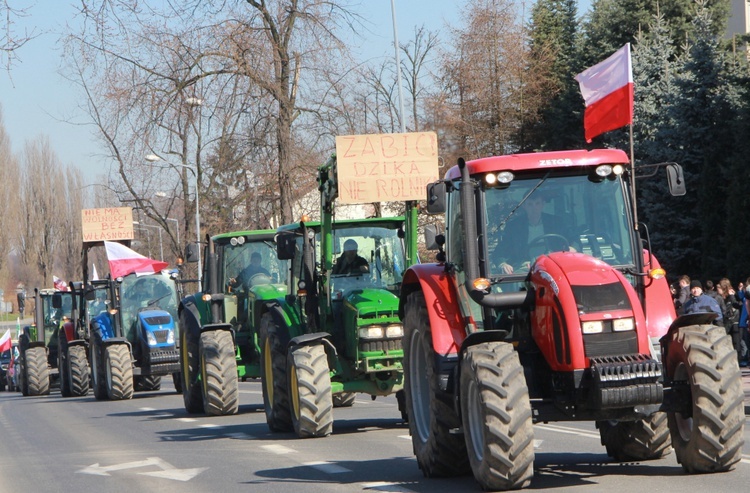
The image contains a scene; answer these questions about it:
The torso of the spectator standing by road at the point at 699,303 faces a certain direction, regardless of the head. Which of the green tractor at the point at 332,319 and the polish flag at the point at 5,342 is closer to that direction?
the green tractor

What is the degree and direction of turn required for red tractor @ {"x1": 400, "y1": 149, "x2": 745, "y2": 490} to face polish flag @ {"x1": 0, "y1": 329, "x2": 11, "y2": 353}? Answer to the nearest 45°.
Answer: approximately 180°

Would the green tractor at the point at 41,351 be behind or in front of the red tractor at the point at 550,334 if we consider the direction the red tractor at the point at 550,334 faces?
behind

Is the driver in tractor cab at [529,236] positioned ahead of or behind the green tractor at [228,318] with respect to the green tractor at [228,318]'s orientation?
ahead

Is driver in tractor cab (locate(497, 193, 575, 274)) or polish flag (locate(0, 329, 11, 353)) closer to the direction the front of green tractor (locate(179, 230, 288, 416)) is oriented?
the driver in tractor cab

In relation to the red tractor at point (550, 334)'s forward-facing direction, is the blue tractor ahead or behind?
behind

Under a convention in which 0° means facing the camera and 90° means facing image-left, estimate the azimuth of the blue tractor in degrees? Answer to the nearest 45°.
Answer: approximately 315°

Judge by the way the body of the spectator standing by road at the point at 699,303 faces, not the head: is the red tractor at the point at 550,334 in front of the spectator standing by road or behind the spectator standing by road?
in front
